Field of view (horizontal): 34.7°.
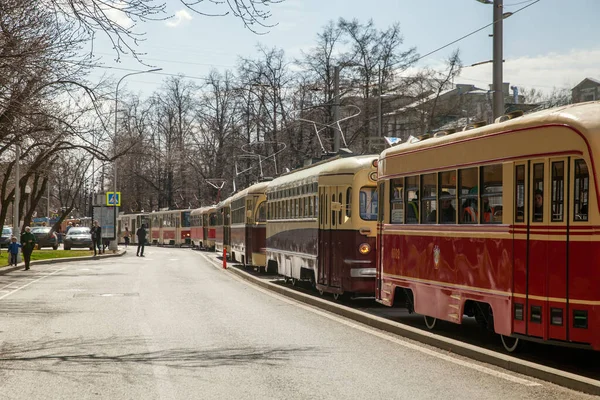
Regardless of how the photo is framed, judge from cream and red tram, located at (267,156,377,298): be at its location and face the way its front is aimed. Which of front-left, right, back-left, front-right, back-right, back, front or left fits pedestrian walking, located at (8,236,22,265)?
back

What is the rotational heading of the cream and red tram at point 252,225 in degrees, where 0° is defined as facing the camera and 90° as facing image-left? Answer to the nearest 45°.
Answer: approximately 315°

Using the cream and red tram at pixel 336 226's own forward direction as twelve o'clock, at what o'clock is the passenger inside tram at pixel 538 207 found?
The passenger inside tram is roughly at 1 o'clock from the cream and red tram.

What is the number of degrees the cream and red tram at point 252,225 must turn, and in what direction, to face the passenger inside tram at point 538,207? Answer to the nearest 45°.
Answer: approximately 45° to its right
